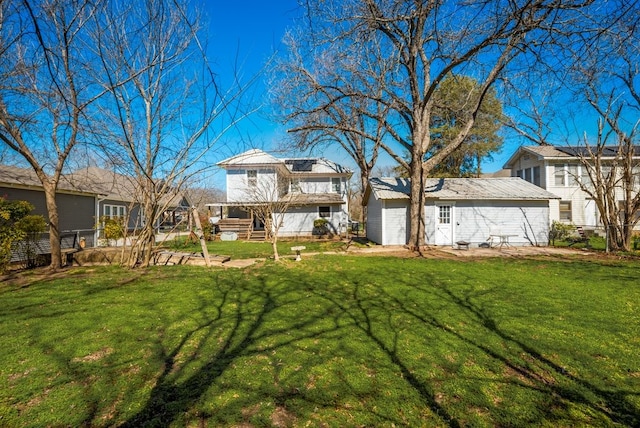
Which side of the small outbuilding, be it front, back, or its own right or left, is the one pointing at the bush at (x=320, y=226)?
right

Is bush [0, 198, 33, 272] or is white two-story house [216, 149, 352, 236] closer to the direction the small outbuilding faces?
the bush

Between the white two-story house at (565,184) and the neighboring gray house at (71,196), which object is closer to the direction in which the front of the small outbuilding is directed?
the neighboring gray house

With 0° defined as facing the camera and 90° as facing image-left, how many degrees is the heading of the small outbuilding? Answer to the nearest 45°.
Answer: approximately 0°

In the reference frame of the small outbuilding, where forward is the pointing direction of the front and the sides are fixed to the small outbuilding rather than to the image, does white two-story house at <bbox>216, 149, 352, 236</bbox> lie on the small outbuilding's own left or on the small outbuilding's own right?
on the small outbuilding's own right

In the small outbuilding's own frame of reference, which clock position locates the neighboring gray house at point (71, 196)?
The neighboring gray house is roughly at 2 o'clock from the small outbuilding.

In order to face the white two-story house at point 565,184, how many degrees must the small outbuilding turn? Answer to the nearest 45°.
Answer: approximately 135° to its left

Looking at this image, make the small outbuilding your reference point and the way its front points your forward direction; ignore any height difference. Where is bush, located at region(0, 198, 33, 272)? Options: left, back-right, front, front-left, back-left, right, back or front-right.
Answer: front-right
